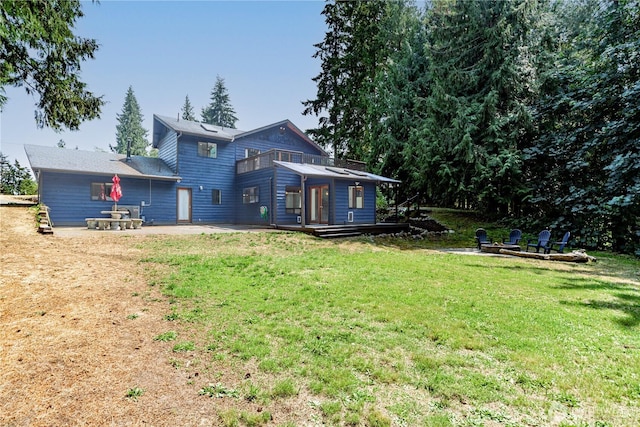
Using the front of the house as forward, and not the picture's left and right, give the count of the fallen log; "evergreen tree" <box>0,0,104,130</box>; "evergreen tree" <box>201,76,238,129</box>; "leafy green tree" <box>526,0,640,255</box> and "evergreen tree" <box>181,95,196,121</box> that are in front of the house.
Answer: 2
